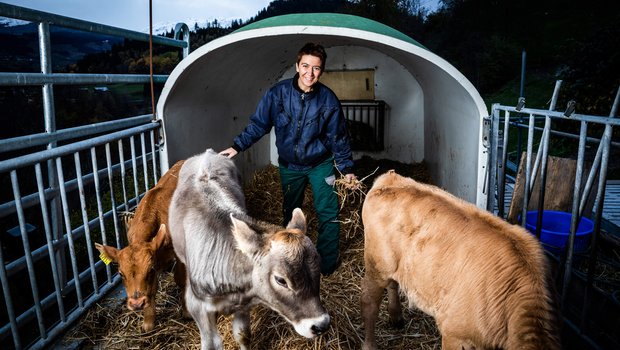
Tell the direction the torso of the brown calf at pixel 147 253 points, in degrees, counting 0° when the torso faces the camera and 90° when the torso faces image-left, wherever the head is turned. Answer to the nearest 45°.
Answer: approximately 45°

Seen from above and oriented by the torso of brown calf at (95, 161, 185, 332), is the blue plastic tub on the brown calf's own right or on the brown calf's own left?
on the brown calf's own left

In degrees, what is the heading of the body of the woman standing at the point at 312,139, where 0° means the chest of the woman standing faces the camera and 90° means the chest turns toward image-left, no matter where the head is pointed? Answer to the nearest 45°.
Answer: approximately 0°

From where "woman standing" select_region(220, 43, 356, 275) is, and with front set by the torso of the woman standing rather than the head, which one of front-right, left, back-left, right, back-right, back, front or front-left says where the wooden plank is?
left

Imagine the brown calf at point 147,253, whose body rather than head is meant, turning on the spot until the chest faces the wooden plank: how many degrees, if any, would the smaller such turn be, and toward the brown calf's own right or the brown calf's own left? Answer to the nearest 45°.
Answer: approximately 135° to the brown calf's own left

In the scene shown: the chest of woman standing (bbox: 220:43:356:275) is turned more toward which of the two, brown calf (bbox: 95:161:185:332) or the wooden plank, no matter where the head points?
the brown calf

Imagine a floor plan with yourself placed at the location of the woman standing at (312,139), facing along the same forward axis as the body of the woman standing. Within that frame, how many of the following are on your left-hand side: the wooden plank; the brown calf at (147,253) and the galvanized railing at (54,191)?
1

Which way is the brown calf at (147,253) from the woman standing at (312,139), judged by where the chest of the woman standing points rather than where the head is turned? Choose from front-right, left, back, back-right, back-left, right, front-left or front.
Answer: front-right

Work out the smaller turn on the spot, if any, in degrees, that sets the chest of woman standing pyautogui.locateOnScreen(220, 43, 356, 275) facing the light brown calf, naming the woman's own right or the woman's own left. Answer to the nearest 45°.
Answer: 0° — they already face it

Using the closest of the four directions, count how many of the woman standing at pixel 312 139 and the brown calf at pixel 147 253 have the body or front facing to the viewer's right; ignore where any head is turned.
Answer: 0
